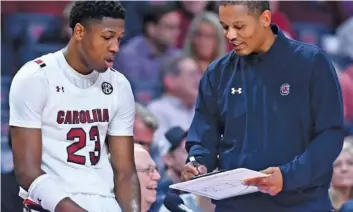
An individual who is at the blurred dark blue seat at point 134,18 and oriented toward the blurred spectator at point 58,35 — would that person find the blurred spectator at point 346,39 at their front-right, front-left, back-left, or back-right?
back-left

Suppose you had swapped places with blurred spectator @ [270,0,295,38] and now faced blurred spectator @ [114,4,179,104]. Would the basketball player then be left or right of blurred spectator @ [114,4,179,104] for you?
left

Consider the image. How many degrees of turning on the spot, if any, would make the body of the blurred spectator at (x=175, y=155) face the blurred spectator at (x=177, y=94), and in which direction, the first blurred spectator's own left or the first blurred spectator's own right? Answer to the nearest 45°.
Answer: approximately 135° to the first blurred spectator's own left

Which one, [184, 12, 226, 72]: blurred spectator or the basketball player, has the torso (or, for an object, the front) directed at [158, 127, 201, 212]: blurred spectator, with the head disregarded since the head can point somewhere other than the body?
[184, 12, 226, 72]: blurred spectator

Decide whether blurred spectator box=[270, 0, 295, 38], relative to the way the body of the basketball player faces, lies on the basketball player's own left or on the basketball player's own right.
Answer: on the basketball player's own left

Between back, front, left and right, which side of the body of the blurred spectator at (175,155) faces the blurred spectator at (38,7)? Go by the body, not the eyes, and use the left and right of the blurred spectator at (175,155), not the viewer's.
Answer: back

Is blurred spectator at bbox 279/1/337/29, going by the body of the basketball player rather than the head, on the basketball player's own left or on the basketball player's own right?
on the basketball player's own left
